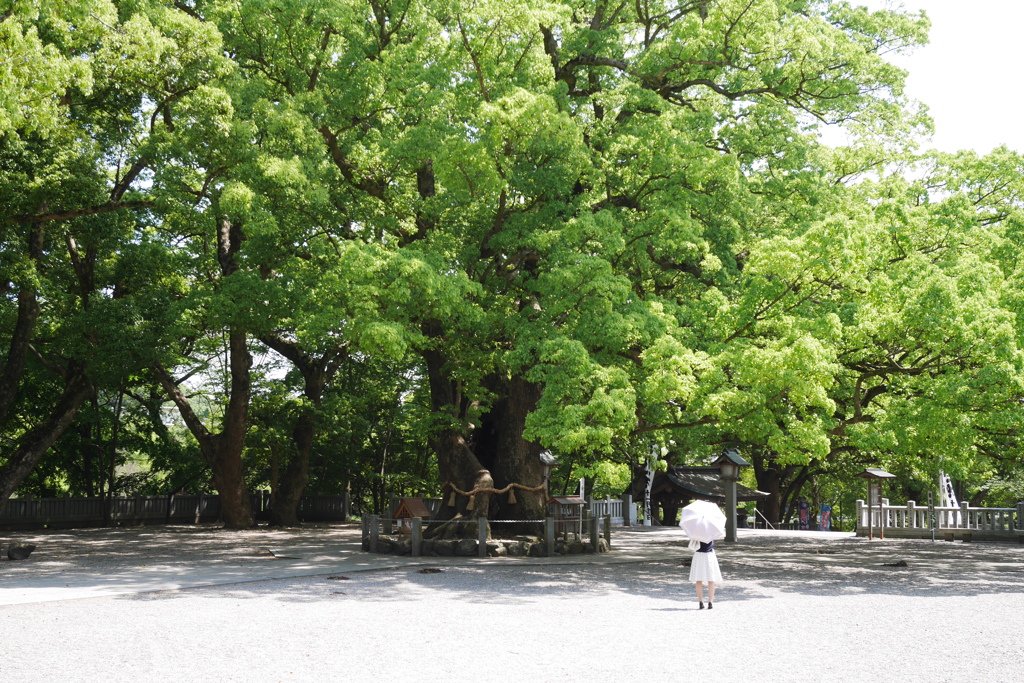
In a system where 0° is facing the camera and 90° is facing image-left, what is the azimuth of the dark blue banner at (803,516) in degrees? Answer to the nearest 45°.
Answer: approximately 0°

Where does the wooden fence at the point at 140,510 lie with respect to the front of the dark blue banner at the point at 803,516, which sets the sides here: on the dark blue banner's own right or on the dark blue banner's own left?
on the dark blue banner's own right

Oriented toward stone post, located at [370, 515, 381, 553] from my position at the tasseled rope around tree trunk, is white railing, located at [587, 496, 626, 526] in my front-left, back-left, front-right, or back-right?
back-right
